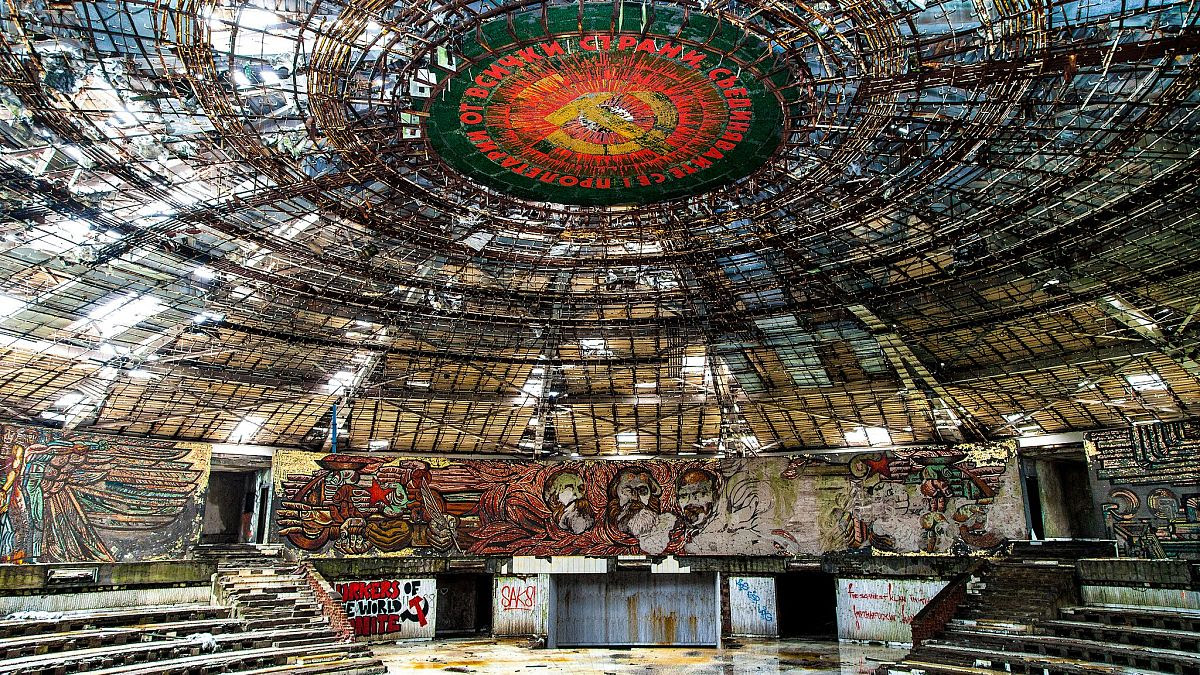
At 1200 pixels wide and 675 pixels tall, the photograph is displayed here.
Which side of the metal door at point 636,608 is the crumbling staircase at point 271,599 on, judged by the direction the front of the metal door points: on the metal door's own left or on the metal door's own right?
on the metal door's own right

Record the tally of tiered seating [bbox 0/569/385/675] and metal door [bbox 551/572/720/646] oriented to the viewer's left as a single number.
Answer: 0

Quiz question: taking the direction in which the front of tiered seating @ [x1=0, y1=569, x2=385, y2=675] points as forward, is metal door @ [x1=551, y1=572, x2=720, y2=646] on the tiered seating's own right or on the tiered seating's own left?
on the tiered seating's own left

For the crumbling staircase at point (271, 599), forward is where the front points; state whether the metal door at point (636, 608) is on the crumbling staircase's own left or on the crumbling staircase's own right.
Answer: on the crumbling staircase's own left

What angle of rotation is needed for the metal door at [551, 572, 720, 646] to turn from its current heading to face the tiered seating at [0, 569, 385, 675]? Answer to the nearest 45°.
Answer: approximately 45° to its right

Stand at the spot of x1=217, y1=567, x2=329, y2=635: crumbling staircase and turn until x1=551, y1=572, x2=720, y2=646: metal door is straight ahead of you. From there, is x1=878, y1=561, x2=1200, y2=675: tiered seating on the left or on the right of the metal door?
right

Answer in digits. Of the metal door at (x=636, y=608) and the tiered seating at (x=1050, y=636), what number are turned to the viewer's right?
0

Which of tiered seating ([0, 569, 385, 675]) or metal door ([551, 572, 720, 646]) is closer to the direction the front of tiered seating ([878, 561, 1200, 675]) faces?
the tiered seating

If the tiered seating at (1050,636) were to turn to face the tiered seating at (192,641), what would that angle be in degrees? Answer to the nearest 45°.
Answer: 0° — it already faces it

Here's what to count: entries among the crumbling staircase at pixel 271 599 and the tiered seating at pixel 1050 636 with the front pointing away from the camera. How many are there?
0

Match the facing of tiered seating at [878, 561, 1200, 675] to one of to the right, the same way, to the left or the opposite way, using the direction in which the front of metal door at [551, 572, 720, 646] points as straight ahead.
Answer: to the right

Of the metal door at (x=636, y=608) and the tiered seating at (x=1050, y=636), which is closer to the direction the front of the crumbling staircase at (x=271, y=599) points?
the tiered seating

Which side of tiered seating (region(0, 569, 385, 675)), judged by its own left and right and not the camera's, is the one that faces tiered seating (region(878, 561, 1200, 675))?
front

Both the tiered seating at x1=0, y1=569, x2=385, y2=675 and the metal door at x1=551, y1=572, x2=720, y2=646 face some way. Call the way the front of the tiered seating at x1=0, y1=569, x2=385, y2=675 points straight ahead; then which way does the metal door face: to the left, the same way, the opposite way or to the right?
to the right

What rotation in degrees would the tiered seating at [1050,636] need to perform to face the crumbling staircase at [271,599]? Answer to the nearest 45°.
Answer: approximately 45° to its right

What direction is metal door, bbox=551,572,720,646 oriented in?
toward the camera
